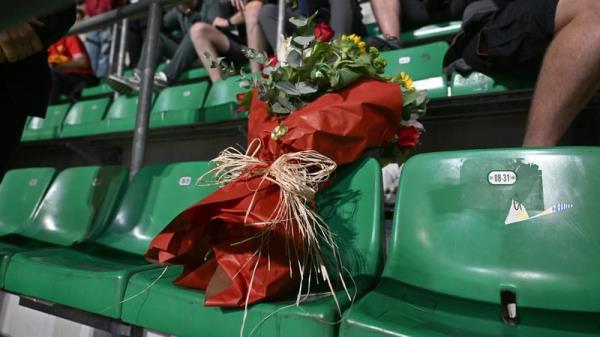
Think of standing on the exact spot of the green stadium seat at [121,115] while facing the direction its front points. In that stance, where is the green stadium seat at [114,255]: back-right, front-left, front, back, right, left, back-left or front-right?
front-left

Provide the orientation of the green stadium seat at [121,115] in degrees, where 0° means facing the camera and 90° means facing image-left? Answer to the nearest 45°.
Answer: approximately 45°

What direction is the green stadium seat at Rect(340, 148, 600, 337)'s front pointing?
toward the camera

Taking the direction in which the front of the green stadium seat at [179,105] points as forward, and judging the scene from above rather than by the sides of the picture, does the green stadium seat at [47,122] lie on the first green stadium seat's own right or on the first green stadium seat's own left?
on the first green stadium seat's own right

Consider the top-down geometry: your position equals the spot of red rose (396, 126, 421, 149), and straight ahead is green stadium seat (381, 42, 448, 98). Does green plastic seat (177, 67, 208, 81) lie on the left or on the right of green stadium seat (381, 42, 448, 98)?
left

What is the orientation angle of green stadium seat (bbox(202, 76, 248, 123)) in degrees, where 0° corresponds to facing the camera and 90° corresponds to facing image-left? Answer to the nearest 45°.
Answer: approximately 45°

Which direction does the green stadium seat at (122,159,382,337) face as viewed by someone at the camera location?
facing the viewer and to the left of the viewer

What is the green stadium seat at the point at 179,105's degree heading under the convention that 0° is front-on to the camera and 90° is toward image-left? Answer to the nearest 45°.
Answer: approximately 45°

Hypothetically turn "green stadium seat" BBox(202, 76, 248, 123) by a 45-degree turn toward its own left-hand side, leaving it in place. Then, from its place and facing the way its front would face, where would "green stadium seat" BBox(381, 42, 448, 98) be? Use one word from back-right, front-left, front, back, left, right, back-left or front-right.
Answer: front-left
